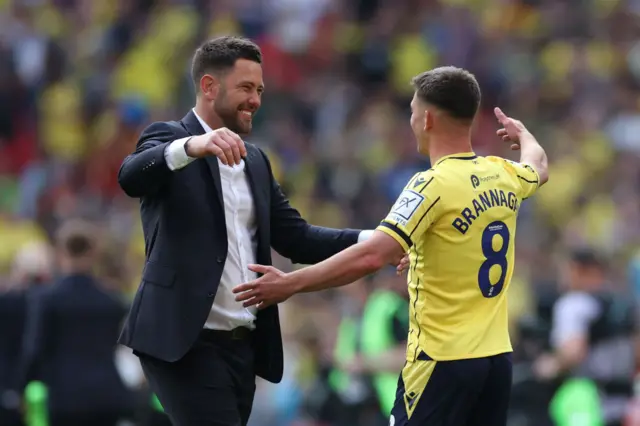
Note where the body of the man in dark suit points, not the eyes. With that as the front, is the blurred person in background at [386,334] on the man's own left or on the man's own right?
on the man's own left

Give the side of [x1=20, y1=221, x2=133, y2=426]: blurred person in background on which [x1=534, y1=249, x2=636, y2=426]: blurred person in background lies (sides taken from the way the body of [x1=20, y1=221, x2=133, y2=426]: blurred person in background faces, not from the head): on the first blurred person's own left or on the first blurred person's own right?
on the first blurred person's own right

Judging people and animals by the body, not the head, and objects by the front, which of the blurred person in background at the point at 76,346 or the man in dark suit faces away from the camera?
the blurred person in background

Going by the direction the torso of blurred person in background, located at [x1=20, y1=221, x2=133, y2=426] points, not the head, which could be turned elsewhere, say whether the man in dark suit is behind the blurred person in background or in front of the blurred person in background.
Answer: behind

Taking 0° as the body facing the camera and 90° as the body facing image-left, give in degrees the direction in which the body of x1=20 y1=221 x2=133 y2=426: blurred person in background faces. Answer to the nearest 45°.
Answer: approximately 180°

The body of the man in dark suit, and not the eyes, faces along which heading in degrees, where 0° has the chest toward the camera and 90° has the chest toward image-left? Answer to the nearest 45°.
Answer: approximately 315°

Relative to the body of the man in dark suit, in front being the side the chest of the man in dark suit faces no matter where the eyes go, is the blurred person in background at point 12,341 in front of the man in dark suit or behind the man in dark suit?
behind

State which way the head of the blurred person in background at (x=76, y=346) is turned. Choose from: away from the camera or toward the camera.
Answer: away from the camera
